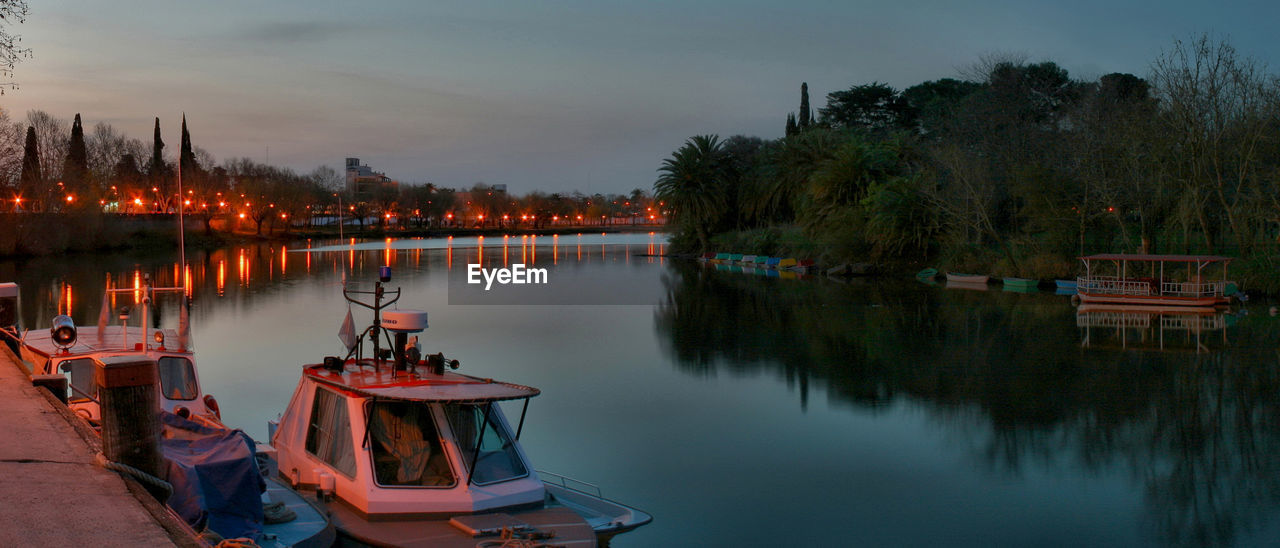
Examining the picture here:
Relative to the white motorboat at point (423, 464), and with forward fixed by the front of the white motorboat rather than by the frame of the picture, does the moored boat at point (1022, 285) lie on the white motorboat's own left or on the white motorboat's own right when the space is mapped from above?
on the white motorboat's own left

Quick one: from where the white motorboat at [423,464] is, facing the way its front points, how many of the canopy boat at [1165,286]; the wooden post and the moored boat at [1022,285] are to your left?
2

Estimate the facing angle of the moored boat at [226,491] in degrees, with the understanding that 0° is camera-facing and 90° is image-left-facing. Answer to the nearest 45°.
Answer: approximately 315°

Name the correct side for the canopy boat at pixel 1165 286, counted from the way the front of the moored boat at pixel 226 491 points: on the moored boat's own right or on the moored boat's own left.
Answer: on the moored boat's own left

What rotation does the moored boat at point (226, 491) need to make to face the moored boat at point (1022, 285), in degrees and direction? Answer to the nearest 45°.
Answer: approximately 90° to its left

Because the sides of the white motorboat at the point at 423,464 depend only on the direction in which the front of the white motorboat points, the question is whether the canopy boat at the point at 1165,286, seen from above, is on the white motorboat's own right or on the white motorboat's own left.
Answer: on the white motorboat's own left

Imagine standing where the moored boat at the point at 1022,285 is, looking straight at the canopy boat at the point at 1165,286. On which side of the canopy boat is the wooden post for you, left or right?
right

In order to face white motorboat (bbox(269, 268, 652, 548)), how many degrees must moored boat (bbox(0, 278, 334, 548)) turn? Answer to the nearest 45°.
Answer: approximately 45° to its left

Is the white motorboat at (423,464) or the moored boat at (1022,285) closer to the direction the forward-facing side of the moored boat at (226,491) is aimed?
the white motorboat

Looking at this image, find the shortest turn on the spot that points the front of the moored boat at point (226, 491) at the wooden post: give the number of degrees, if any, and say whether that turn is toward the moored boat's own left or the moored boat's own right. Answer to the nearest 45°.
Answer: approximately 90° to the moored boat's own right
